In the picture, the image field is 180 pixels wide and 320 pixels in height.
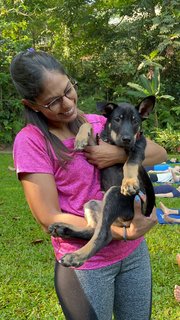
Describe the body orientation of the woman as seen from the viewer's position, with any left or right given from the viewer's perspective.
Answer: facing the viewer and to the right of the viewer

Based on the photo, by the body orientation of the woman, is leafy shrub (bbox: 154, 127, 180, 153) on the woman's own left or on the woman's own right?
on the woman's own left
